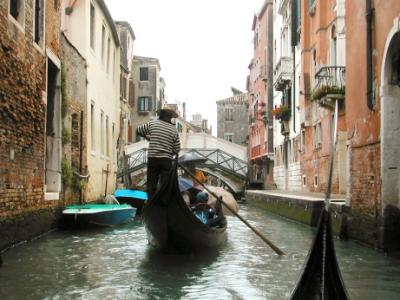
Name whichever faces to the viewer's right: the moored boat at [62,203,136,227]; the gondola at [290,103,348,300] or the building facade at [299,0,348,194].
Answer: the moored boat

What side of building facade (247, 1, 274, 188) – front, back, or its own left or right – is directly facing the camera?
left

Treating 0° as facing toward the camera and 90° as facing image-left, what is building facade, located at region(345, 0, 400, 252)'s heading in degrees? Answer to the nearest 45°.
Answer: approximately 45°

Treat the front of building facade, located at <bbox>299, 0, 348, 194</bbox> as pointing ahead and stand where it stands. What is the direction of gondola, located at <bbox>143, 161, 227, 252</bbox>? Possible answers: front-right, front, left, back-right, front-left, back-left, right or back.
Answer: front-left

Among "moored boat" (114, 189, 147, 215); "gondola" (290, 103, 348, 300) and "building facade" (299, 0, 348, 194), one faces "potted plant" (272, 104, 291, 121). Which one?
the gondola

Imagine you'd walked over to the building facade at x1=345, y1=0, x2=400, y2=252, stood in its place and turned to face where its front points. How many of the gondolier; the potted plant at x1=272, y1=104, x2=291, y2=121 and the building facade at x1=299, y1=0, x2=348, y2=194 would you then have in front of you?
1

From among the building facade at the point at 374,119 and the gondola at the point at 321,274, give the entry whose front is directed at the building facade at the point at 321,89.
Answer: the gondola

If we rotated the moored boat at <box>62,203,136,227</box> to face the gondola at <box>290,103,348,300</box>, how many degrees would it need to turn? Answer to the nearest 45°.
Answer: approximately 90° to its right

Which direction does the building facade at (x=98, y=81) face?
to the viewer's right

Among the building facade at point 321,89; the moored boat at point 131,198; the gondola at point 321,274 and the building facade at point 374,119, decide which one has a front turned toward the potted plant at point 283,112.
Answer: the gondola

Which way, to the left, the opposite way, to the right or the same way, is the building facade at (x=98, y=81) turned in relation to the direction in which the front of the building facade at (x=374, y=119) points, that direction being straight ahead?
the opposite way

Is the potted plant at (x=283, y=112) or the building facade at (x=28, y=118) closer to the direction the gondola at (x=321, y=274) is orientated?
the potted plant
